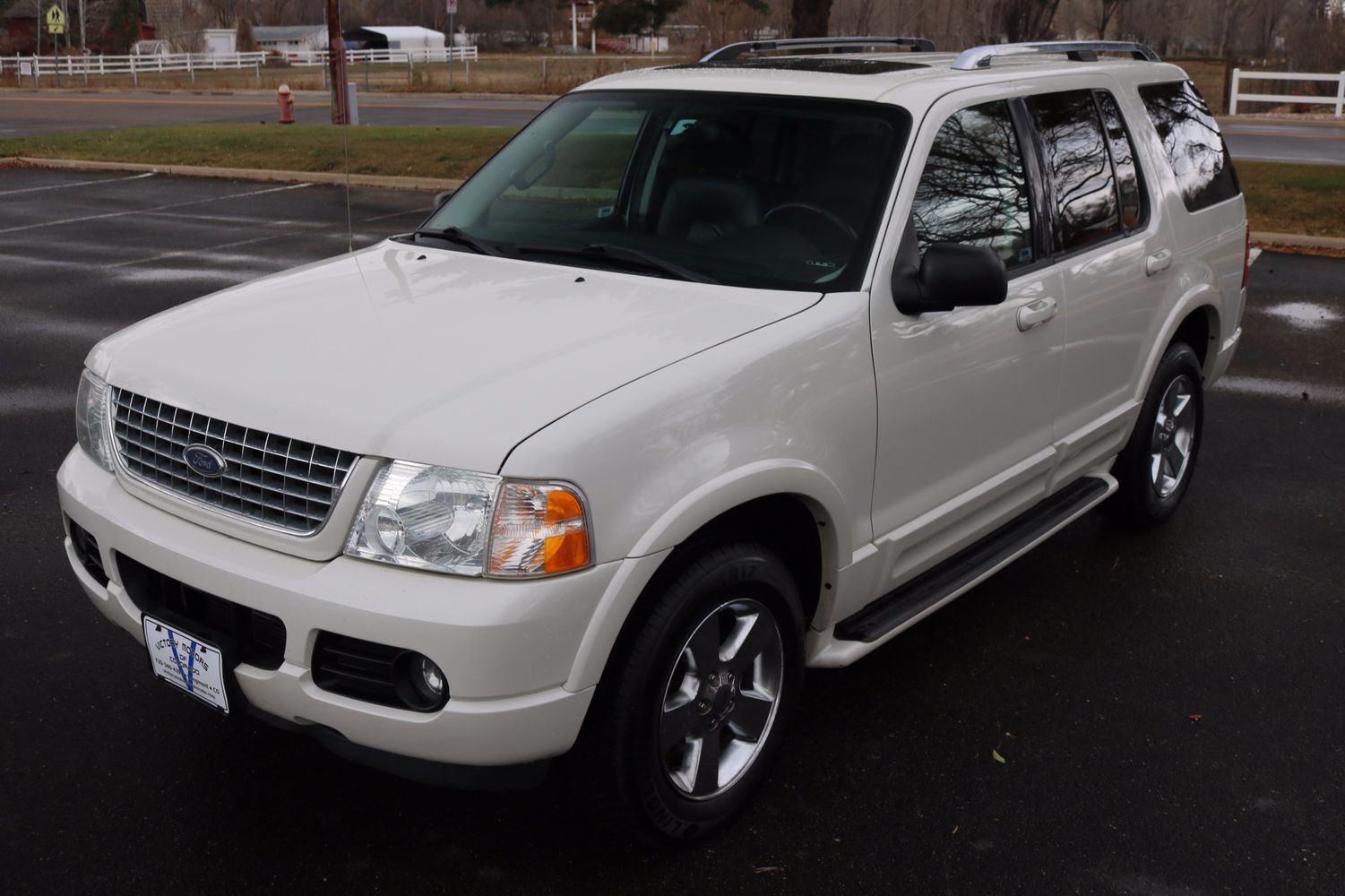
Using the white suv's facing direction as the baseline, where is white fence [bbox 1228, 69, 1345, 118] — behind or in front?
behind

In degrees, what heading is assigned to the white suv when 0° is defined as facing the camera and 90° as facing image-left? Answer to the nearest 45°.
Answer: approximately 45°
